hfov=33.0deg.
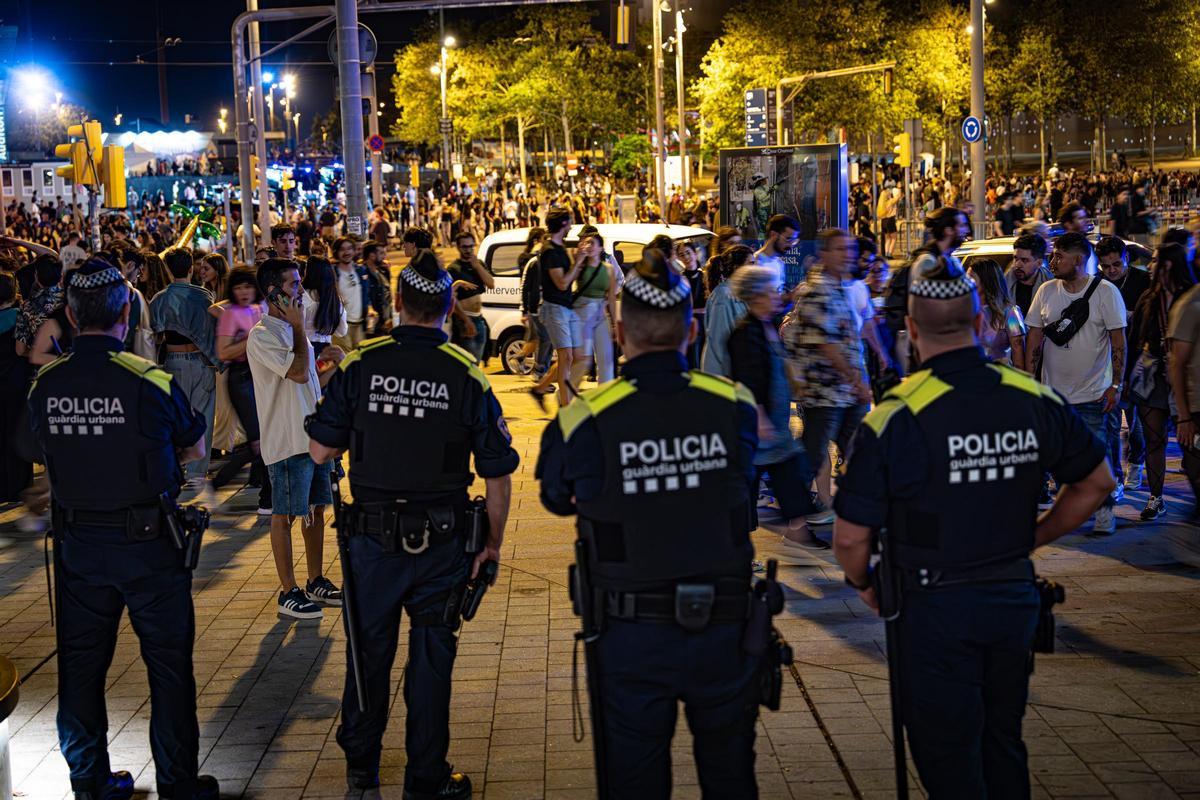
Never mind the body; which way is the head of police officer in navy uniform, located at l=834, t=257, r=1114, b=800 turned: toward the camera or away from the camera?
away from the camera

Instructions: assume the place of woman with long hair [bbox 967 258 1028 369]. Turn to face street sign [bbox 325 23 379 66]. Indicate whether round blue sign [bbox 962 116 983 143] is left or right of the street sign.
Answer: right

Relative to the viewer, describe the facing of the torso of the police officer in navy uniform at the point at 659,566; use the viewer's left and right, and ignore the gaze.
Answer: facing away from the viewer

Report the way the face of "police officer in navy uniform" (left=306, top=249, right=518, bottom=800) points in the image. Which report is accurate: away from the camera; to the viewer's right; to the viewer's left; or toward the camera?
away from the camera

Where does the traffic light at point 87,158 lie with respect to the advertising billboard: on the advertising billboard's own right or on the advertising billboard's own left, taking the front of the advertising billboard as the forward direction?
on the advertising billboard's own right

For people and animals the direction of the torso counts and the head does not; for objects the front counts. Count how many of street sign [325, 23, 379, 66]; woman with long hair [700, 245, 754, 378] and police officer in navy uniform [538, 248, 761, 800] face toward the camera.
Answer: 0

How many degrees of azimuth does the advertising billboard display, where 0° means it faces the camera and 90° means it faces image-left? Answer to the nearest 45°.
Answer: approximately 0°

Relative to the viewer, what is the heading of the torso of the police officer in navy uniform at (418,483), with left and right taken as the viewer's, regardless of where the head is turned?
facing away from the viewer

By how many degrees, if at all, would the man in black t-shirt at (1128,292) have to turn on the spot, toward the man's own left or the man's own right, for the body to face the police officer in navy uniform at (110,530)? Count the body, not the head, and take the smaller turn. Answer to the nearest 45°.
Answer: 0° — they already face them

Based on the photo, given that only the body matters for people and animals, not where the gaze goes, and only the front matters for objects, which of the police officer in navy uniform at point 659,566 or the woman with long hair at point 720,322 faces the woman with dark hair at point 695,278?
the police officer in navy uniform

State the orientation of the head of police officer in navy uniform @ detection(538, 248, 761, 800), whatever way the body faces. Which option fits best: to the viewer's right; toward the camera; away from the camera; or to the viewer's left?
away from the camera

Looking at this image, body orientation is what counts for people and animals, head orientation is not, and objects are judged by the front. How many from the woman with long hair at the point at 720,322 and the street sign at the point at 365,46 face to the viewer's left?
0

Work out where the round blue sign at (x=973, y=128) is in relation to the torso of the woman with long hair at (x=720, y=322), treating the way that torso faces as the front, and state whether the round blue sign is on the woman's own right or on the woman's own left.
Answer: on the woman's own left

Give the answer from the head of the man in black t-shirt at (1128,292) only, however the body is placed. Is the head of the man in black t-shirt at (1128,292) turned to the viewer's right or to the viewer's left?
to the viewer's left

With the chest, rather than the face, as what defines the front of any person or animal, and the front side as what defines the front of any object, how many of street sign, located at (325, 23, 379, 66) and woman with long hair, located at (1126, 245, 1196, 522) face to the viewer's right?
0

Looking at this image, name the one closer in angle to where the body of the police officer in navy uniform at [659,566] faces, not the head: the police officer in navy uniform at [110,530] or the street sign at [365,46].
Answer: the street sign
